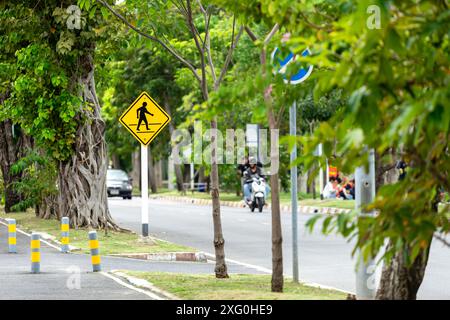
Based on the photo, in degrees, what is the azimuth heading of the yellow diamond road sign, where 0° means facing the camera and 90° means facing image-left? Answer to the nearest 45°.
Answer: approximately 0°

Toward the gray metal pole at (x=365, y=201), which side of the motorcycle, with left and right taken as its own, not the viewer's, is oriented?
front

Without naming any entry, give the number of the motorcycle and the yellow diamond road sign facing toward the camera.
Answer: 2

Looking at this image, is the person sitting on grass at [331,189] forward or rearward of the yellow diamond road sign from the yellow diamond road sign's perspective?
rearward

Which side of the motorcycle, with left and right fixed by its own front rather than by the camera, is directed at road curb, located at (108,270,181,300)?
front

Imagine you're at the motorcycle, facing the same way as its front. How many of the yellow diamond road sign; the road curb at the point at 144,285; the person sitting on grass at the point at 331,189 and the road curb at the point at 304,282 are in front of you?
3

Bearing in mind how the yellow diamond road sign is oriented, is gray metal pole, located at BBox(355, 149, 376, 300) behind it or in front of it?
in front

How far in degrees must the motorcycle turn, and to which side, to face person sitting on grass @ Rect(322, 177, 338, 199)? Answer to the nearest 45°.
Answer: approximately 135° to its left

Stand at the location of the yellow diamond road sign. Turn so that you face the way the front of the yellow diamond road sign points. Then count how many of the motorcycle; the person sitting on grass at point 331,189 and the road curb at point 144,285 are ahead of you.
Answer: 1

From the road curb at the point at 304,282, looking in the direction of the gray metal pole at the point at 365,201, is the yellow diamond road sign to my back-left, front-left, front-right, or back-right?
back-right

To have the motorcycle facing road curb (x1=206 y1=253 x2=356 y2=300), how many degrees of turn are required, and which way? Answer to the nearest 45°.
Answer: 0° — it already faces it

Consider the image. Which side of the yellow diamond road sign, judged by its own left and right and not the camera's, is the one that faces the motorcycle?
back
